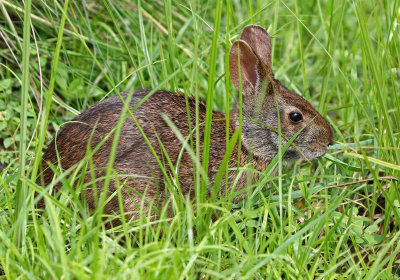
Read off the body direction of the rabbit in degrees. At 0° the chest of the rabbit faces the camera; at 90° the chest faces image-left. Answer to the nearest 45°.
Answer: approximately 270°
